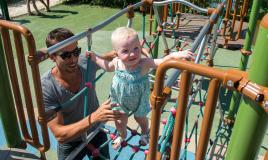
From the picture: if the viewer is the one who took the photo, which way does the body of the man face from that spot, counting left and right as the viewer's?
facing the viewer and to the right of the viewer

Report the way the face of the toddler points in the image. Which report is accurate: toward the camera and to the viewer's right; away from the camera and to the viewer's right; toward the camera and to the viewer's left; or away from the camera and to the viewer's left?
toward the camera and to the viewer's right

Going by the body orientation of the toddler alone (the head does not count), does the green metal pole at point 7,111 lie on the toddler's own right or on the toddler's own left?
on the toddler's own right

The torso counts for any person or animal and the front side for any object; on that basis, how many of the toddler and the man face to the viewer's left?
0

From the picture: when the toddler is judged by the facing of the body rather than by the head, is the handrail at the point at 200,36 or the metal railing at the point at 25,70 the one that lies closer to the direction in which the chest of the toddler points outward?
the metal railing

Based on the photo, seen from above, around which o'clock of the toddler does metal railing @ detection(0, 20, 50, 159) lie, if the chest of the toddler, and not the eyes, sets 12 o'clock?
The metal railing is roughly at 2 o'clock from the toddler.

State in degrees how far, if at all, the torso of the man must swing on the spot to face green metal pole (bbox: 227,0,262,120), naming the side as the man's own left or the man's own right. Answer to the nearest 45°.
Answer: approximately 90° to the man's own left

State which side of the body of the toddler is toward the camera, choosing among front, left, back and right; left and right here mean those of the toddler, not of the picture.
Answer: front

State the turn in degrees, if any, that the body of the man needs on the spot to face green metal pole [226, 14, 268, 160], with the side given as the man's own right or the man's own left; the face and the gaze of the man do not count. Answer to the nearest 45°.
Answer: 0° — they already face it
